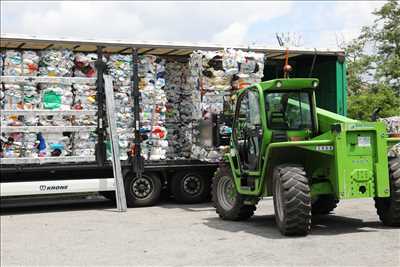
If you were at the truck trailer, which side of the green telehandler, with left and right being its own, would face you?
front

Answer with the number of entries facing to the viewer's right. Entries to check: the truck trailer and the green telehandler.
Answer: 0

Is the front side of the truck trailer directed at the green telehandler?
no

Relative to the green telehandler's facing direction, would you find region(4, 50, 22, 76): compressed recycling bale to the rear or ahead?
ahead

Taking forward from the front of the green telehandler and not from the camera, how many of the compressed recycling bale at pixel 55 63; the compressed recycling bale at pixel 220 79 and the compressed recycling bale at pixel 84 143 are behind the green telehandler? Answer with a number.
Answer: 0

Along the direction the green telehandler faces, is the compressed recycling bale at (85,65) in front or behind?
in front

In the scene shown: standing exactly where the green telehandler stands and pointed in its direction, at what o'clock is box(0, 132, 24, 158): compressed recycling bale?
The compressed recycling bale is roughly at 11 o'clock from the green telehandler.

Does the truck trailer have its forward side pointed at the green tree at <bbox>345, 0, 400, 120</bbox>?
no

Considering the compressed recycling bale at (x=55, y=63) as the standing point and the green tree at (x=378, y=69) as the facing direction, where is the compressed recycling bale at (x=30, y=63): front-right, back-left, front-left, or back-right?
back-left

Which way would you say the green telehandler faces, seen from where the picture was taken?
facing away from the viewer and to the left of the viewer

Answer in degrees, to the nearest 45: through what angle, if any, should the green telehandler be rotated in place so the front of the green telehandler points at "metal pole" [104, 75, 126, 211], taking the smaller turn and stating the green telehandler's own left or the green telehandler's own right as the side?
0° — it already faces it
